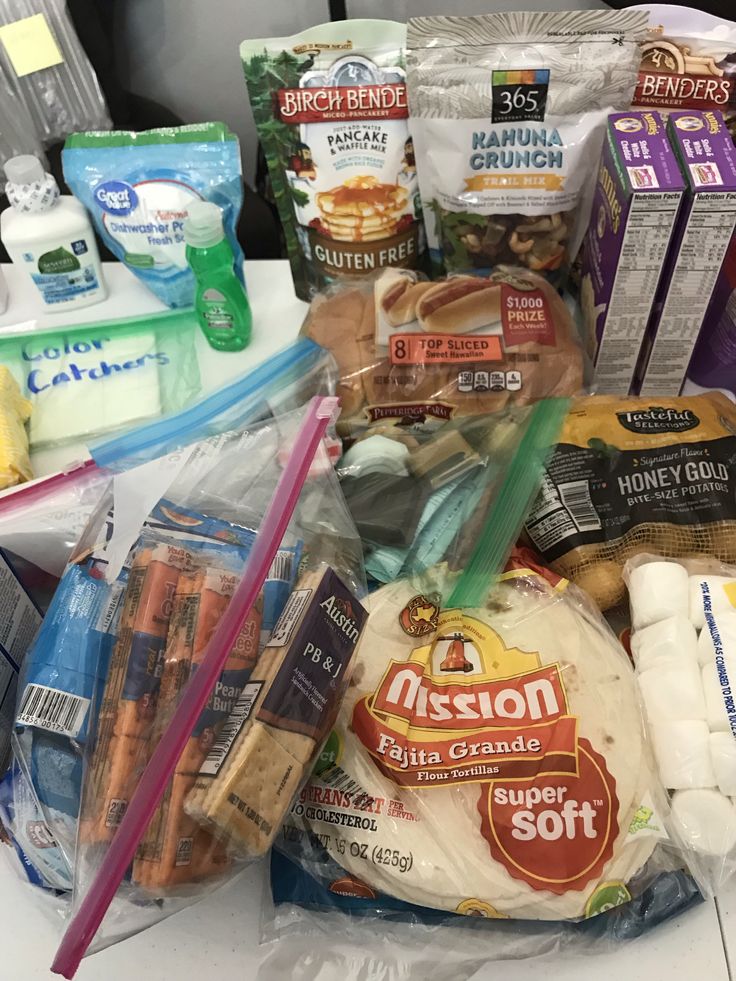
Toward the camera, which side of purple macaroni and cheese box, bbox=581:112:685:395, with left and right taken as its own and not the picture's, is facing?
left

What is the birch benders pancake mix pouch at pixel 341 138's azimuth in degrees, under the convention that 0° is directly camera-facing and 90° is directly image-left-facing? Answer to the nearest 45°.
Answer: approximately 0°

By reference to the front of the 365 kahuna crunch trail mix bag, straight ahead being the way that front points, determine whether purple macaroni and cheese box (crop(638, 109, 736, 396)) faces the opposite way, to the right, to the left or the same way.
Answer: to the right

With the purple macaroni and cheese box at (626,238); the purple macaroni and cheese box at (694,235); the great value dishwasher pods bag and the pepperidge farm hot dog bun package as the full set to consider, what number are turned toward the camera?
2
